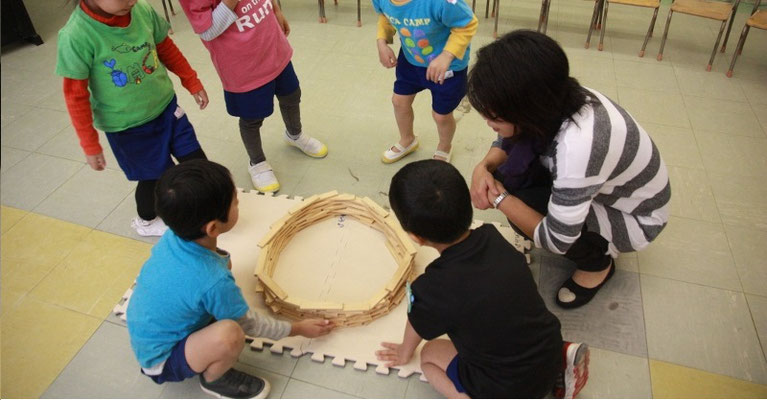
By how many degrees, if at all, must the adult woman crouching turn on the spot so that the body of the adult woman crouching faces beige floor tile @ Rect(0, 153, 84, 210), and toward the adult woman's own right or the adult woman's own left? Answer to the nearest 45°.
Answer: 0° — they already face it

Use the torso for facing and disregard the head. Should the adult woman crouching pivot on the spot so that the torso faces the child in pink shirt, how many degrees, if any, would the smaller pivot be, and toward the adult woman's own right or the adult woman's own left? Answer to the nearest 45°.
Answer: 0° — they already face them

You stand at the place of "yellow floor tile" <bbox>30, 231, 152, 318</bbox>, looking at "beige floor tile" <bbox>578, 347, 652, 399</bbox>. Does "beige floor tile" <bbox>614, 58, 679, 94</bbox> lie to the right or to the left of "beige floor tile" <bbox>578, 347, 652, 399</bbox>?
left

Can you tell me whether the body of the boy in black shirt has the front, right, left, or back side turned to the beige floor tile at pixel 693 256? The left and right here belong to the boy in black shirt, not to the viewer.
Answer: right

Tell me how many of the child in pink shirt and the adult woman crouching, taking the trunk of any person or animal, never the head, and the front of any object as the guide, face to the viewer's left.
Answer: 1

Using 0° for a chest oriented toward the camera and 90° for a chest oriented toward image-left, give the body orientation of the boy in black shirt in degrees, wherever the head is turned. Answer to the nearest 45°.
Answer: approximately 135°

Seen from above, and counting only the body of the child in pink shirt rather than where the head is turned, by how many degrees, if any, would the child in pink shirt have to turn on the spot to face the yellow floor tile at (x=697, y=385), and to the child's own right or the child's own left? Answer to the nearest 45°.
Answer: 0° — they already face it

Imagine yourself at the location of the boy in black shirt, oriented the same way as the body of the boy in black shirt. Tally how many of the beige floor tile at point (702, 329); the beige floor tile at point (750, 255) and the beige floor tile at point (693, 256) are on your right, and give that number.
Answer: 3

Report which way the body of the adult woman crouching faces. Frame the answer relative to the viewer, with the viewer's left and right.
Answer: facing to the left of the viewer

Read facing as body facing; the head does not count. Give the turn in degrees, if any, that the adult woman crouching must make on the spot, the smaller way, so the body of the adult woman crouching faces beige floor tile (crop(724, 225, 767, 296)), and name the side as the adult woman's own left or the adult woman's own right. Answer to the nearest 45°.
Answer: approximately 135° to the adult woman's own right

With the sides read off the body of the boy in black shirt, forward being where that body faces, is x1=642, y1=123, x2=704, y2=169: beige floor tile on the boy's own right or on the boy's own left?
on the boy's own right

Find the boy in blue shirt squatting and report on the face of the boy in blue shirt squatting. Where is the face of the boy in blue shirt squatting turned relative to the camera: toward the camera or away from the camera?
away from the camera
